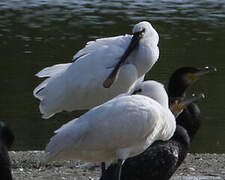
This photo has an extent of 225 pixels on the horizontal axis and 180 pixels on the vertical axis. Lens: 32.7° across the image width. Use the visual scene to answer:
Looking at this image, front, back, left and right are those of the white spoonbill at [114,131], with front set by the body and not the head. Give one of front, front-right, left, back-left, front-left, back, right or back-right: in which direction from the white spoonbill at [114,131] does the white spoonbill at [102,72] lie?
left

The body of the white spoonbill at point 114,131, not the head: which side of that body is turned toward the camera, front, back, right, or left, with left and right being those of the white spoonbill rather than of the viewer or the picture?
right

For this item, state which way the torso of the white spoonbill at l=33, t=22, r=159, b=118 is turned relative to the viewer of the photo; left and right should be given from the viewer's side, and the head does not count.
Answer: facing to the right of the viewer

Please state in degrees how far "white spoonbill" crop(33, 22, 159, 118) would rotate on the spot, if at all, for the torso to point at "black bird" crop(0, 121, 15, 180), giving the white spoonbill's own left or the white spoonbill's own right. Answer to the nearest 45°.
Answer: approximately 90° to the white spoonbill's own right

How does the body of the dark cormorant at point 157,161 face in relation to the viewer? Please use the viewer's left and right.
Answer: facing to the right of the viewer

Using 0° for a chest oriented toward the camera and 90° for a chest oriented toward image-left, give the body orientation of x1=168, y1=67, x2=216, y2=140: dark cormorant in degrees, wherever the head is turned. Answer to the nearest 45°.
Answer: approximately 270°
